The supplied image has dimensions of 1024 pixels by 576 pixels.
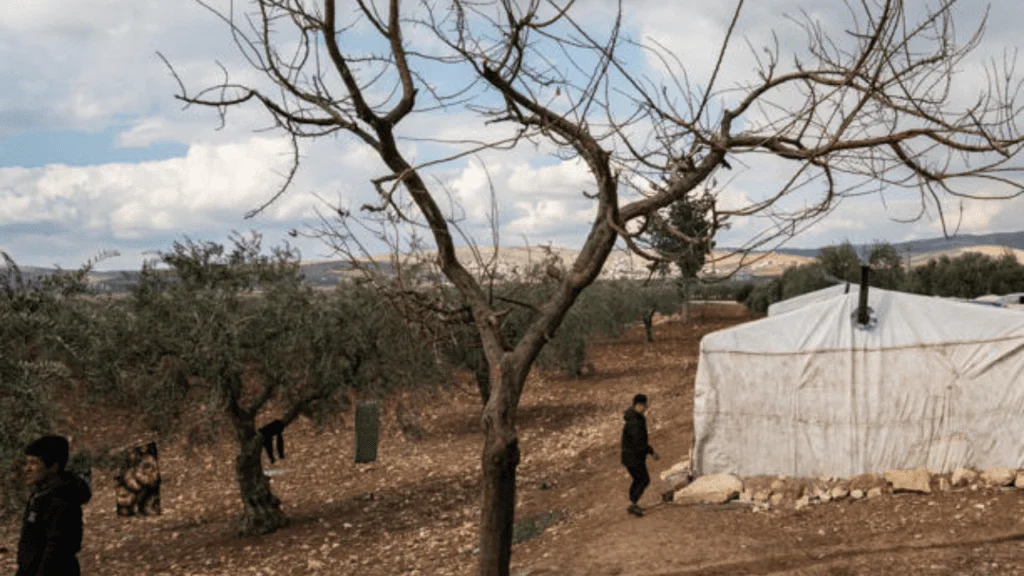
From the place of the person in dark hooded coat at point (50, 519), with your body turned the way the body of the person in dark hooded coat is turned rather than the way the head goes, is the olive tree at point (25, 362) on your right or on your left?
on your right

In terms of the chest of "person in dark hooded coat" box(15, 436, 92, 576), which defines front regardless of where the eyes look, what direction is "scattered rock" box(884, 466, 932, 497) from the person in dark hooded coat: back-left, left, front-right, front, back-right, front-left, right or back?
back

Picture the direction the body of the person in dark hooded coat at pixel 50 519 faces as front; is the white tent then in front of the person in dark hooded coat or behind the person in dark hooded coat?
behind
